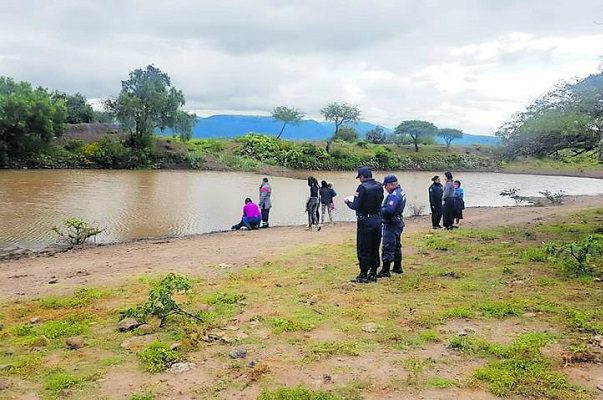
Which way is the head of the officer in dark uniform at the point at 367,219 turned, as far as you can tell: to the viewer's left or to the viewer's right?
to the viewer's left

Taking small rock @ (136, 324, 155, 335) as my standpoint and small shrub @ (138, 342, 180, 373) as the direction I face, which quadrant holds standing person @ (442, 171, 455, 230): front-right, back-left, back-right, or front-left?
back-left

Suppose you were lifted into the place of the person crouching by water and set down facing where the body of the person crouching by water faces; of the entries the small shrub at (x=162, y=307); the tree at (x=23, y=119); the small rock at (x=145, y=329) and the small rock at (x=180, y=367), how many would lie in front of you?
1

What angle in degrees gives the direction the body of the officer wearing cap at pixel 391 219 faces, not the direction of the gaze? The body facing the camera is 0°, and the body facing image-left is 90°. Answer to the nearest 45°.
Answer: approximately 90°

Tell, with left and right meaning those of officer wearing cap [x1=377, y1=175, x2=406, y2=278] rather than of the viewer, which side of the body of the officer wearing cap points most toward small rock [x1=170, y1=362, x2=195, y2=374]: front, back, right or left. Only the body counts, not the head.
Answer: left

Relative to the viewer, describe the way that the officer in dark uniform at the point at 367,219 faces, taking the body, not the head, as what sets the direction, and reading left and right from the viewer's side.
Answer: facing away from the viewer and to the left of the viewer

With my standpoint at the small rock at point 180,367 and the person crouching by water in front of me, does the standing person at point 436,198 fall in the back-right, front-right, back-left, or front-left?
front-right

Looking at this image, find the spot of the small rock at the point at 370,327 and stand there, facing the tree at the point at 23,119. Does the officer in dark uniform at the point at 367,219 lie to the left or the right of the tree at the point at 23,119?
right

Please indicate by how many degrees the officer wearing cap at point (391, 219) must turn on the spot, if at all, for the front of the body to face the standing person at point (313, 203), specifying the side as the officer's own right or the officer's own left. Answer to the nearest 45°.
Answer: approximately 90° to the officer's own right

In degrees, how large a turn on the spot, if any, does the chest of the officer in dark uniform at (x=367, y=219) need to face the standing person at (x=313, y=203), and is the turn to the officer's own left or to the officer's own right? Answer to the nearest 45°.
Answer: approximately 45° to the officer's own right

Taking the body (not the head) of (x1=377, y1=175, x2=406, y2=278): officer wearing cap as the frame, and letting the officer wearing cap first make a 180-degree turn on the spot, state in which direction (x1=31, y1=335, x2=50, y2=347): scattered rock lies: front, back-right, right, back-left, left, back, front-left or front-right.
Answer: back-right

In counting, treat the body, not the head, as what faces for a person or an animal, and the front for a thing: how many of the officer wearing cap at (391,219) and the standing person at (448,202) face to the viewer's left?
1
